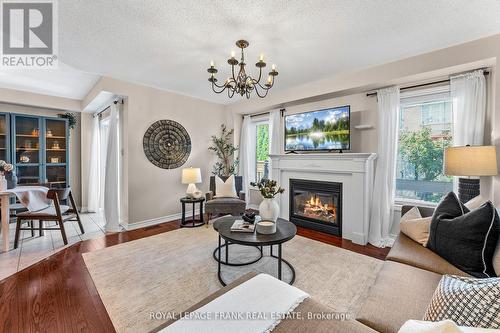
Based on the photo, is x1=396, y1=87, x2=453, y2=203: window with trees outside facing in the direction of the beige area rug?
yes

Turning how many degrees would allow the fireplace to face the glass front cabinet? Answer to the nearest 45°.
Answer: approximately 45° to its right

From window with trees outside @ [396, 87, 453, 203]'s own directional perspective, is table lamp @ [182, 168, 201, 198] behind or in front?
in front

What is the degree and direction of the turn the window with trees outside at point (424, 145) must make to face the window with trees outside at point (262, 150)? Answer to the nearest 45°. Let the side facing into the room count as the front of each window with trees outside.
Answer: approximately 45° to its right

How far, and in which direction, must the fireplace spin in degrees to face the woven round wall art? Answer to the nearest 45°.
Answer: approximately 45° to its right

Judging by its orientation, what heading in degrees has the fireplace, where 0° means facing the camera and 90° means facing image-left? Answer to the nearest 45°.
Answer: approximately 45°

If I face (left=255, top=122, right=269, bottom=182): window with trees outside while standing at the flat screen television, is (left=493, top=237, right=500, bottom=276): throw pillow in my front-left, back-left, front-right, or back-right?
back-left

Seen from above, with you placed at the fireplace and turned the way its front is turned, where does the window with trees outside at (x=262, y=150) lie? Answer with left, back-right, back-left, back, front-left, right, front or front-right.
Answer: right

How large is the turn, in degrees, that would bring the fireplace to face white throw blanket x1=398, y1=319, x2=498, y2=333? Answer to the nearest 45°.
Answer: approximately 45° to its left

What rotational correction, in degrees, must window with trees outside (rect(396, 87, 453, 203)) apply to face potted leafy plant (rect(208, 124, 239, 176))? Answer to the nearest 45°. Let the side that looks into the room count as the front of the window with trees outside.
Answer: approximately 45° to its right

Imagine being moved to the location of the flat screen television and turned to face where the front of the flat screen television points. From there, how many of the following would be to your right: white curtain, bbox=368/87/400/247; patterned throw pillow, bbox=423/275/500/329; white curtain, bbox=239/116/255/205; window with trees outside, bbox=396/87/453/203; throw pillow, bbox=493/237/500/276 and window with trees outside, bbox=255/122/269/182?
2

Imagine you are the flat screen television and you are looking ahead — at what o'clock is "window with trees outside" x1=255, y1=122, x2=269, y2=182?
The window with trees outside is roughly at 3 o'clock from the flat screen television.
